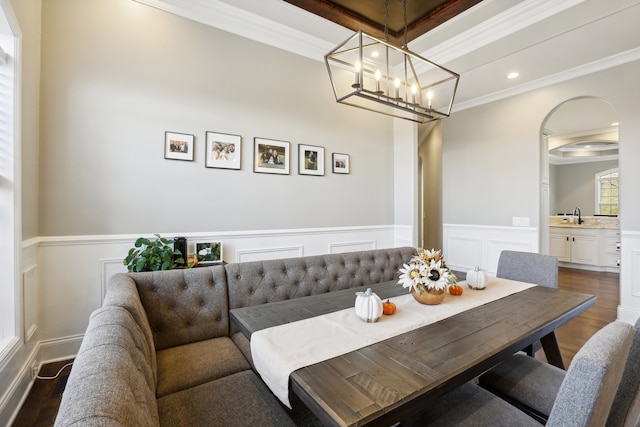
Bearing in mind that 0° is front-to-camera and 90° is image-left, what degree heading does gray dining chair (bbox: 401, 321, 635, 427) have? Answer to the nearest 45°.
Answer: approximately 135°

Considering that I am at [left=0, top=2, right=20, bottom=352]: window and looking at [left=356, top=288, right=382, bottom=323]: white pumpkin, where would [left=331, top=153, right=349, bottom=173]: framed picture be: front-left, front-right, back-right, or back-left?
front-left

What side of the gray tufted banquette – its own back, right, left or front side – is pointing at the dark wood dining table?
front

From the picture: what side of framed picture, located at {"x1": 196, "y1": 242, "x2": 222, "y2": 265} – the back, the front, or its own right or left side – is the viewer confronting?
front

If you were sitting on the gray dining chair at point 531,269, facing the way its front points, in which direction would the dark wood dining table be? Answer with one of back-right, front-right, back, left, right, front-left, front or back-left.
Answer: front-left

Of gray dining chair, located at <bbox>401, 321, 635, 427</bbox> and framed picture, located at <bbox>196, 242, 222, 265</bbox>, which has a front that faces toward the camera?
the framed picture

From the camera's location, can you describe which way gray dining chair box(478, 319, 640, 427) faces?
facing away from the viewer and to the left of the viewer

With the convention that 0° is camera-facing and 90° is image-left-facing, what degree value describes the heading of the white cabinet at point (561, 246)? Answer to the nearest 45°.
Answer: approximately 45°

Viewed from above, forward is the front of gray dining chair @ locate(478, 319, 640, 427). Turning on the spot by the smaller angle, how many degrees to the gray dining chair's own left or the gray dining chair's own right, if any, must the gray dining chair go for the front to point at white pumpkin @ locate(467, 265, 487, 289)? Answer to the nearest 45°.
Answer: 0° — it already faces it

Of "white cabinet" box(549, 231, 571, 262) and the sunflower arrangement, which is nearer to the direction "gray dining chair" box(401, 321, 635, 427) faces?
the sunflower arrangement

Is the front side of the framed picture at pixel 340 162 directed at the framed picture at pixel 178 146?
no

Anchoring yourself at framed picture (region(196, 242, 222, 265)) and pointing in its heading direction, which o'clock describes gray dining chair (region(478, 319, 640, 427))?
The gray dining chair is roughly at 11 o'clock from the framed picture.

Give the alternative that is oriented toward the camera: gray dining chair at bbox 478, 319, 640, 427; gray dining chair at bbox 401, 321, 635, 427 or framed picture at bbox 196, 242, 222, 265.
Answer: the framed picture

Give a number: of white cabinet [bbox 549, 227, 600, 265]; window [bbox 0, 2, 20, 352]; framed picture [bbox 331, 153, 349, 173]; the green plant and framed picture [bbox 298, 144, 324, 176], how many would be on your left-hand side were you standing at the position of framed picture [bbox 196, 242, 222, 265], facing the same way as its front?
3

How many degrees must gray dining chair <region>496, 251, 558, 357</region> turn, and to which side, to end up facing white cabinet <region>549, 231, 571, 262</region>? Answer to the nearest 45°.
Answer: approximately 135° to its right

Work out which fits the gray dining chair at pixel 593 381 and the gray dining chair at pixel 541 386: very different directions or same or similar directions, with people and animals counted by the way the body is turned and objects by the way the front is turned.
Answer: same or similar directions
